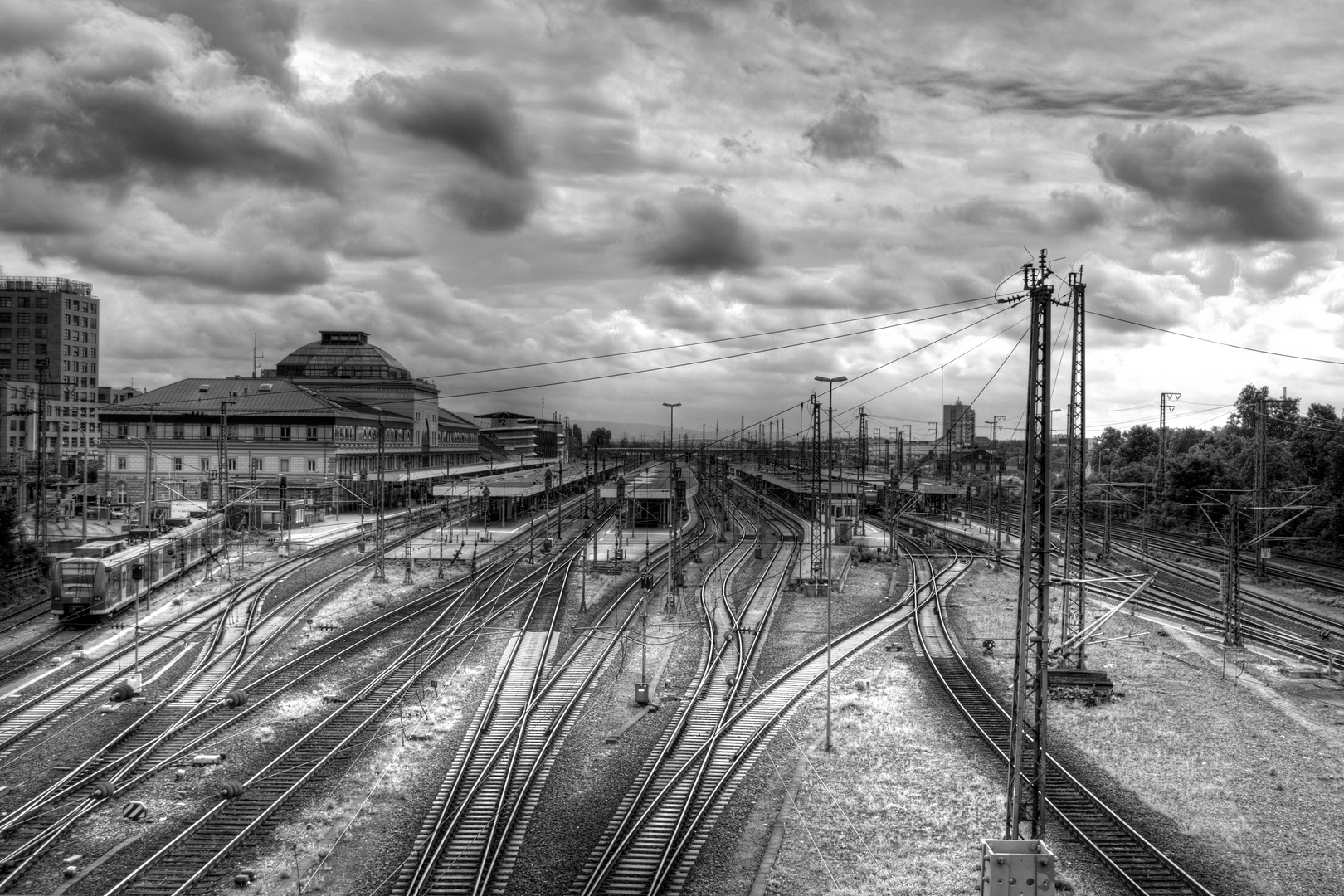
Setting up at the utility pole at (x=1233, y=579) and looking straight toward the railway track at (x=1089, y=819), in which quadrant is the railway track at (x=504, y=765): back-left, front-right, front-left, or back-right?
front-right

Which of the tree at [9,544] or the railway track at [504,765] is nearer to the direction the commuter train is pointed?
the railway track

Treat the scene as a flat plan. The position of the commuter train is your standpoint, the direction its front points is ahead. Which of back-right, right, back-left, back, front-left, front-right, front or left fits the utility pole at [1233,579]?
left

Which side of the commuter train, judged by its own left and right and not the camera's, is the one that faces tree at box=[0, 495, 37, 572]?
right

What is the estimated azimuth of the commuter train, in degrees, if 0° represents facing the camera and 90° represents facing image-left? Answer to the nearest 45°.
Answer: approximately 45°

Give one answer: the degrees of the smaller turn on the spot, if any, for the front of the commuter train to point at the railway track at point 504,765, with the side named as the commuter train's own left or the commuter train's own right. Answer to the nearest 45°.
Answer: approximately 45° to the commuter train's own left

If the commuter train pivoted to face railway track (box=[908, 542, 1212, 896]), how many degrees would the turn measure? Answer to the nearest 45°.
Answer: approximately 90° to its left

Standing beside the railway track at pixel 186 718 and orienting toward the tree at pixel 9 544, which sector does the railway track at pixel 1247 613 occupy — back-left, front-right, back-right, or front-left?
back-right

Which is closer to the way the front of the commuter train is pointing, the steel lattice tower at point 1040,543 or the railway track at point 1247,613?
the steel lattice tower

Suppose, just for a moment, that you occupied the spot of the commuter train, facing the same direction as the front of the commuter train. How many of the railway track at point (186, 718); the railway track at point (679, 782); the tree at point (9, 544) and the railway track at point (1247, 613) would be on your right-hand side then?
1

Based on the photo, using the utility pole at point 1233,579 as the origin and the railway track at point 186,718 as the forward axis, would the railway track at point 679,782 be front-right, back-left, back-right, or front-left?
front-left

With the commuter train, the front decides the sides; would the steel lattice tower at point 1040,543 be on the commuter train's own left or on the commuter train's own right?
on the commuter train's own left

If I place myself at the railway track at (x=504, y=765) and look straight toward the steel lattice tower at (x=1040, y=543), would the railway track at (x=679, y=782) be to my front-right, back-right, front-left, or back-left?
front-left

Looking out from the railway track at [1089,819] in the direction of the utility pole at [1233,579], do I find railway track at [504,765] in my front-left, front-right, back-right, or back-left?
back-left

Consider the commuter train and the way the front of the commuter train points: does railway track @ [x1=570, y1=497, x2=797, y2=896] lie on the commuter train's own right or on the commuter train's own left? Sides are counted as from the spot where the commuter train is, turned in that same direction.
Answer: on the commuter train's own left
